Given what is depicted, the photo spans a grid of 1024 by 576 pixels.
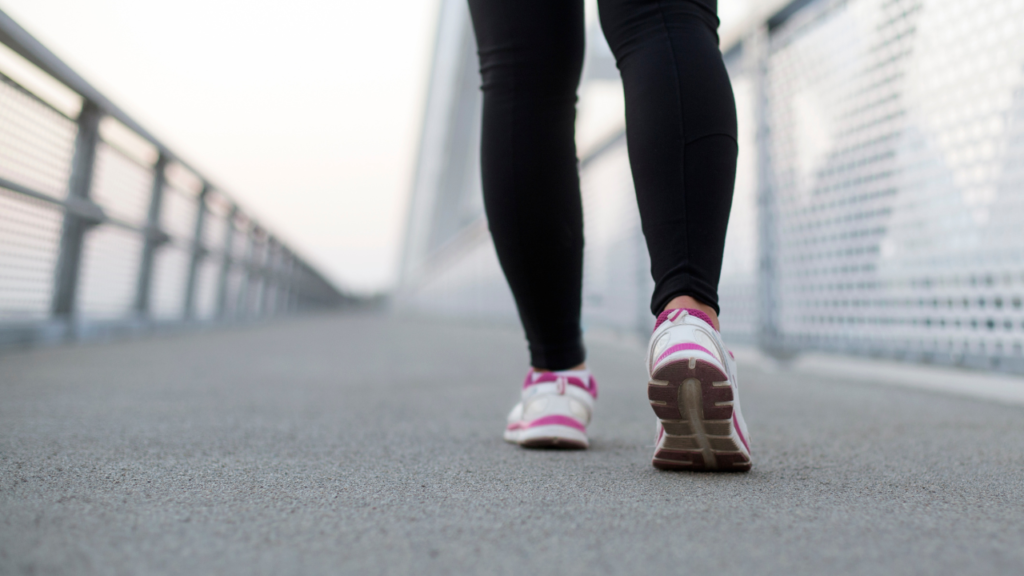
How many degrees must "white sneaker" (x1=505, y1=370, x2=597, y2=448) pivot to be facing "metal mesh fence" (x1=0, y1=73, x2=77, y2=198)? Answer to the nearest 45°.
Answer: approximately 45° to its left

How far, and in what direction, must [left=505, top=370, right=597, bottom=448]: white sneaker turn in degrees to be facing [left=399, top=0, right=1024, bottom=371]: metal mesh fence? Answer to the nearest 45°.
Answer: approximately 45° to its right

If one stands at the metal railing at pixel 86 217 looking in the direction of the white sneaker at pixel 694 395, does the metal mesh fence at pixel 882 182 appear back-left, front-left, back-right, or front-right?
front-left

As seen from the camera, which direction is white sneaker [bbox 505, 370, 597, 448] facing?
away from the camera

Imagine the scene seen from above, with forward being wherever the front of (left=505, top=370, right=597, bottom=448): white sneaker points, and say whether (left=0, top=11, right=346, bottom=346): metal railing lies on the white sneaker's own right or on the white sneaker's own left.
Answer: on the white sneaker's own left

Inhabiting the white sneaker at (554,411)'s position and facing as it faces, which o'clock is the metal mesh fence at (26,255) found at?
The metal mesh fence is roughly at 10 o'clock from the white sneaker.
